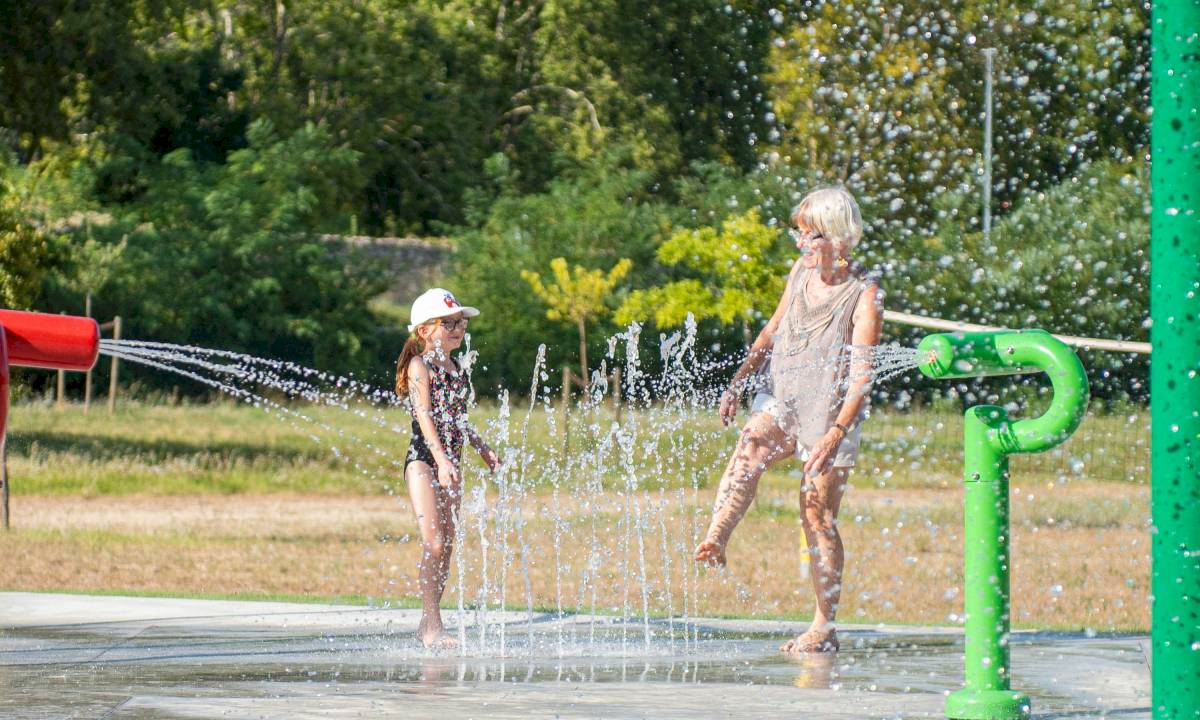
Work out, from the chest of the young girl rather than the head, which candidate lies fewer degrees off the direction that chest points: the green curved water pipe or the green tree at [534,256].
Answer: the green curved water pipe

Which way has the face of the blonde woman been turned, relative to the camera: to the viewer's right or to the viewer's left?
to the viewer's left

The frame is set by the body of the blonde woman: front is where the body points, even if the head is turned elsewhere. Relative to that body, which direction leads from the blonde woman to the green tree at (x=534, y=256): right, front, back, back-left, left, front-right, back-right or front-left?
back-right

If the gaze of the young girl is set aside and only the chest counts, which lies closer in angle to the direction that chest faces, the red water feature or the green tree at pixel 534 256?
the red water feature

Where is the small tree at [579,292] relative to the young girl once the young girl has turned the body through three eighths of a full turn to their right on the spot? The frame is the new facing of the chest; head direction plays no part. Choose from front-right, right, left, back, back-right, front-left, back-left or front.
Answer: right

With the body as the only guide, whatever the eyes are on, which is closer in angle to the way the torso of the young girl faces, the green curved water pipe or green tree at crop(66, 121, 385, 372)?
the green curved water pipe

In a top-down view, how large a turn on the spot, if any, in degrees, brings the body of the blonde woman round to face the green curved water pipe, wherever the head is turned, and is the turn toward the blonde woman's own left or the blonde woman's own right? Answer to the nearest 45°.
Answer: approximately 45° to the blonde woman's own left

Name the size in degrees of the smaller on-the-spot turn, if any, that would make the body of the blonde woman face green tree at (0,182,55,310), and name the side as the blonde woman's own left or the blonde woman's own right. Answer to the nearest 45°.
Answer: approximately 90° to the blonde woman's own right

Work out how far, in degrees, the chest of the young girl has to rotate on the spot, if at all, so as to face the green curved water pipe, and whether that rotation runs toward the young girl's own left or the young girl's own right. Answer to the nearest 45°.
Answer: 0° — they already face it

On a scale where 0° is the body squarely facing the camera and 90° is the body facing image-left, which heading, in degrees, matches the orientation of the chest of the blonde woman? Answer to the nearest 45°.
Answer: approximately 45°

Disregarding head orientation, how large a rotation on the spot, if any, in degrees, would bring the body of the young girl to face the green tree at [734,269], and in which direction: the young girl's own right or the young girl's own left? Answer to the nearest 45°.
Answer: approximately 135° to the young girl's own left

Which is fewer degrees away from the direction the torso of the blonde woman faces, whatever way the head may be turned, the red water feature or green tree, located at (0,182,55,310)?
the red water feature

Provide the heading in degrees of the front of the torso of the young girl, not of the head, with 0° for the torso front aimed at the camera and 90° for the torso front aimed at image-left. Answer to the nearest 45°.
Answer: approximately 315°
